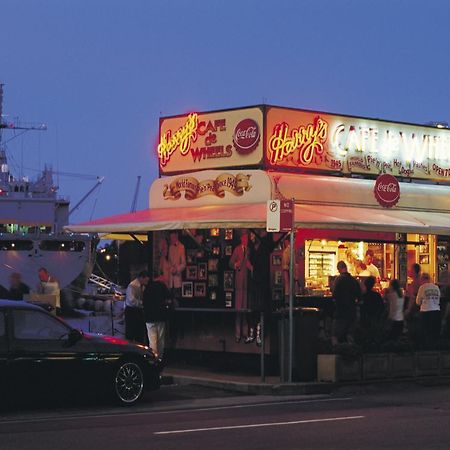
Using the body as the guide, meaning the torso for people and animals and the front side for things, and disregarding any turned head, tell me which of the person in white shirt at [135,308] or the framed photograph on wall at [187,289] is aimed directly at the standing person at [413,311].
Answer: the person in white shirt

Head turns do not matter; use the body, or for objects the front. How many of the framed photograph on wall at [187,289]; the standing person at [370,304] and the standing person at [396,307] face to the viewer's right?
0

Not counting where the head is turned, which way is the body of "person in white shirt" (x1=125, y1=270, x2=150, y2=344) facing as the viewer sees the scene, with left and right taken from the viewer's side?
facing to the right of the viewer

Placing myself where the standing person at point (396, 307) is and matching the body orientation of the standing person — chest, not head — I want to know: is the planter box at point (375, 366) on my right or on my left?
on my left

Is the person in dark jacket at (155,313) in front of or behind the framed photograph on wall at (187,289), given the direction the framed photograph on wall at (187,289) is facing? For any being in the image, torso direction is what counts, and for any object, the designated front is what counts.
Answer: in front

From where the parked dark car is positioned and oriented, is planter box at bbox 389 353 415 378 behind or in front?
in front

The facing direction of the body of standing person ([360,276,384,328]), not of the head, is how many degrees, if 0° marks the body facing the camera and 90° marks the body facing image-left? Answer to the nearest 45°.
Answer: approximately 135°

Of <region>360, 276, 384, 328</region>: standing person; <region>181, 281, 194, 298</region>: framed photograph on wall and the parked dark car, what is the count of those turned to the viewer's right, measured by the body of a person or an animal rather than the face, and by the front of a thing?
1

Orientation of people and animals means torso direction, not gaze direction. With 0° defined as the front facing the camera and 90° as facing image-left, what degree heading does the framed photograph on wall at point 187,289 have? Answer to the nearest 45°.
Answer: approximately 45°

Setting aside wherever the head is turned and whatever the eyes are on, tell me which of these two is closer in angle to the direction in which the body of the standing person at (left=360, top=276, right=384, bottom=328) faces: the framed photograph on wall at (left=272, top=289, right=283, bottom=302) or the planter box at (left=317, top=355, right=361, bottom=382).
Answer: the framed photograph on wall

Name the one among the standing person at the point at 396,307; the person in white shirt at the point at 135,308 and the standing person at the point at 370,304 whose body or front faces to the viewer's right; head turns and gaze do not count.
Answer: the person in white shirt

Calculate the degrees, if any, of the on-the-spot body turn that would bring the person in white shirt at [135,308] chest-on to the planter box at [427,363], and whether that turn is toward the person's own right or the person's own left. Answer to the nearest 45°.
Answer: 0° — they already face it

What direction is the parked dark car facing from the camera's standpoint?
to the viewer's right

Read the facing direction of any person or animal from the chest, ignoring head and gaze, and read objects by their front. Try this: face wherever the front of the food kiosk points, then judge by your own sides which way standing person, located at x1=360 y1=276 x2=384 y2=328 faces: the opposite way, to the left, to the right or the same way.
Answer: the opposite way

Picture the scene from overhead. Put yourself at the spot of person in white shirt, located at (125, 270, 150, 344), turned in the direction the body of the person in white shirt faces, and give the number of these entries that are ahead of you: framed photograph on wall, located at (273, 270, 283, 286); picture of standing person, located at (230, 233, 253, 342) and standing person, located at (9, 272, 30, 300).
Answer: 2

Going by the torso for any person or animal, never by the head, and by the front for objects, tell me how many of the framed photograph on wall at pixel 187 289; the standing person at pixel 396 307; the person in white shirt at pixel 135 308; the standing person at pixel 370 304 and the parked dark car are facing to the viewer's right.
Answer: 2

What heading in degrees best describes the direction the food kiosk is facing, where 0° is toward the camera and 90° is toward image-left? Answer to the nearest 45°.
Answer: approximately 315°
